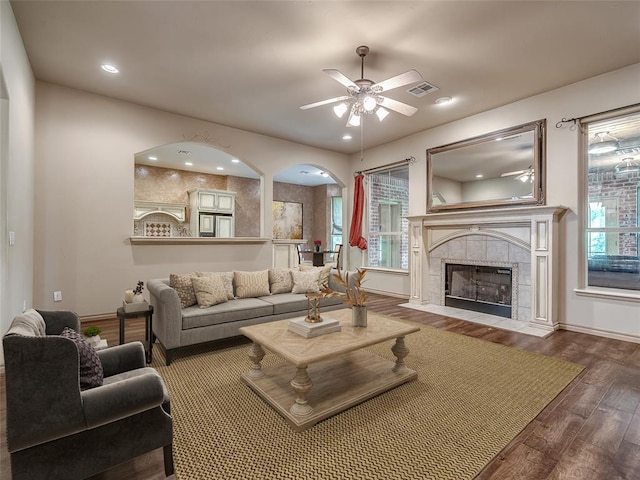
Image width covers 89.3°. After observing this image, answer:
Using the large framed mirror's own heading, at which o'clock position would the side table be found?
The side table is roughly at 12 o'clock from the large framed mirror.

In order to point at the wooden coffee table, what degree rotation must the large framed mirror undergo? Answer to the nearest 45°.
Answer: approximately 45° to its left

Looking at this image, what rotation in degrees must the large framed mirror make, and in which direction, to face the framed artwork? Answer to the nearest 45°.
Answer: approximately 90° to its right

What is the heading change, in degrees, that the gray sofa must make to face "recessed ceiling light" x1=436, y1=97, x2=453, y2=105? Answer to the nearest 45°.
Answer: approximately 45° to its left

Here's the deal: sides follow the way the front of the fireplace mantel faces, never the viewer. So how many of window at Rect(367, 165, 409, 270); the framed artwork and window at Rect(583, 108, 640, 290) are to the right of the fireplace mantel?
2

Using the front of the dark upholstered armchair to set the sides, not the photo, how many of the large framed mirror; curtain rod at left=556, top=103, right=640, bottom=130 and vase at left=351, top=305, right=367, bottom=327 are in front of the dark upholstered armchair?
3

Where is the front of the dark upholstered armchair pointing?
to the viewer's right

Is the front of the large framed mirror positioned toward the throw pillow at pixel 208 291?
yes

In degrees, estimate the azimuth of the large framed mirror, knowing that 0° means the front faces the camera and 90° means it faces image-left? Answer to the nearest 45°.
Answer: approximately 45°

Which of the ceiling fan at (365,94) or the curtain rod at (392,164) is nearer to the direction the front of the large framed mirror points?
the ceiling fan
